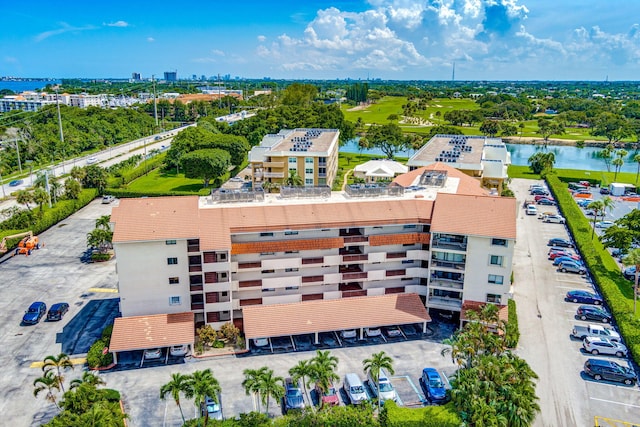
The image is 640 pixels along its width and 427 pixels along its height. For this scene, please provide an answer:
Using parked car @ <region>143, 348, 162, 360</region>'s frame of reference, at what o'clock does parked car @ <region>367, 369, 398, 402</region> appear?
parked car @ <region>367, 369, 398, 402</region> is roughly at 4 o'clock from parked car @ <region>143, 348, 162, 360</region>.

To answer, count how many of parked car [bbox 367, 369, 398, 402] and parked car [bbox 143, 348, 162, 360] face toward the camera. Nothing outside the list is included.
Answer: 1

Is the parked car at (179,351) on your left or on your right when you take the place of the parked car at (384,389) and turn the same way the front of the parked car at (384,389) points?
on your right

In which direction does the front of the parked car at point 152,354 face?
away from the camera

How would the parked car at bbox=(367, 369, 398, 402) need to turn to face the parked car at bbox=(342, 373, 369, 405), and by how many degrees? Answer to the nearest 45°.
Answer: approximately 90° to its right

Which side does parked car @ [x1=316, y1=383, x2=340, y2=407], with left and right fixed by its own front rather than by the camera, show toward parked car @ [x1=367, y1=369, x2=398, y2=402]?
left

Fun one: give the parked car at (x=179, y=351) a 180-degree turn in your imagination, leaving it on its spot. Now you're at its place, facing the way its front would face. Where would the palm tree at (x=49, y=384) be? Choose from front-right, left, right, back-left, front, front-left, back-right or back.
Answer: front-right

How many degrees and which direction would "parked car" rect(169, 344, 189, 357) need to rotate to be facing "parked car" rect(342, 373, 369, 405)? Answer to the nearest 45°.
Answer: approximately 135° to its right

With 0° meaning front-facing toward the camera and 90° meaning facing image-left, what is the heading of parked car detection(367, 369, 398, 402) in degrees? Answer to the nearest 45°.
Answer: approximately 0°

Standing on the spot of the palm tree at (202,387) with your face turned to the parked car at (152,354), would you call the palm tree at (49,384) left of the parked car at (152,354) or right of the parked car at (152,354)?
left

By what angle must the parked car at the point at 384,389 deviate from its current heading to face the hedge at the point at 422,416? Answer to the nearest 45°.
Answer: approximately 45° to its left

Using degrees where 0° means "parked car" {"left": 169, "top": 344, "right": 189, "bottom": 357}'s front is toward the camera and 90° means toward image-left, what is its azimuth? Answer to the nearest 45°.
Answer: approximately 180°
